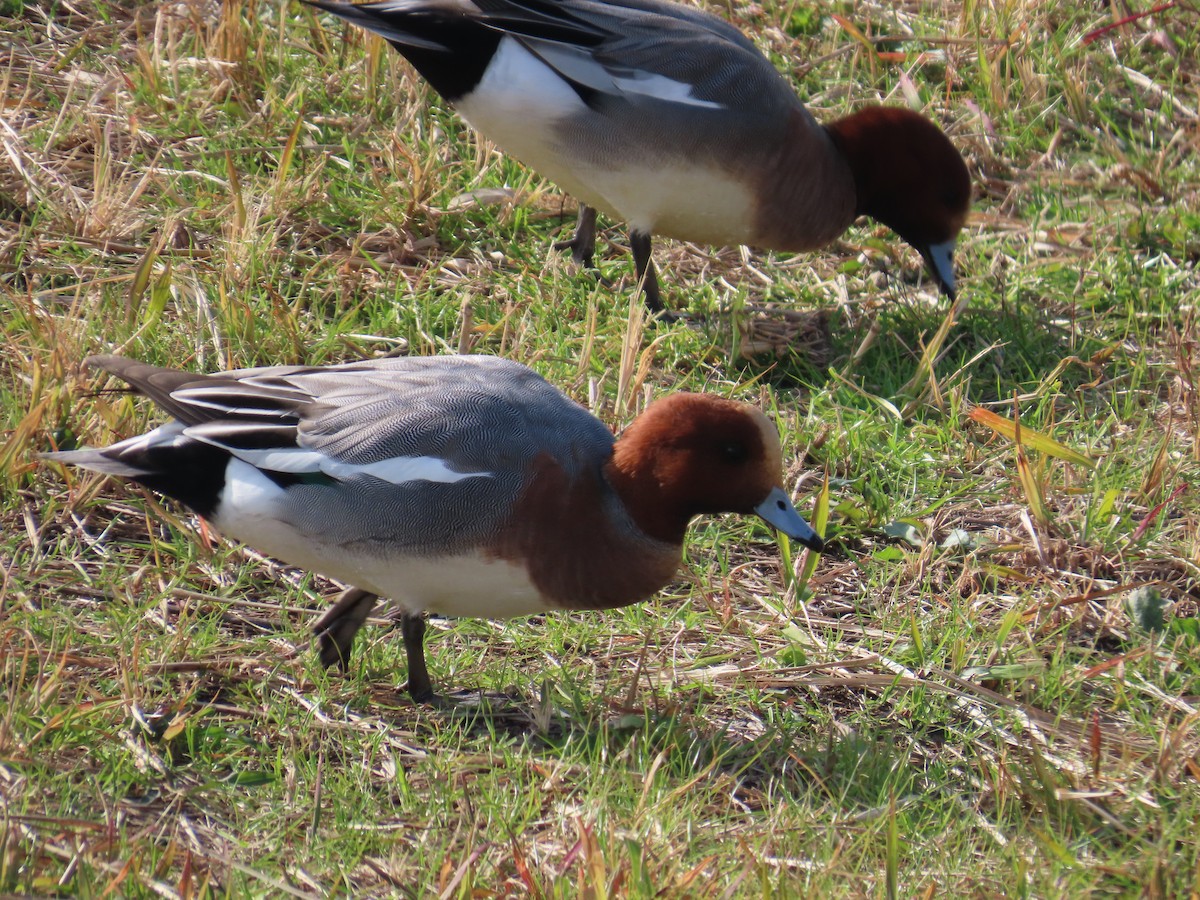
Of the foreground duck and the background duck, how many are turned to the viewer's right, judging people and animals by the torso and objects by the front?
2

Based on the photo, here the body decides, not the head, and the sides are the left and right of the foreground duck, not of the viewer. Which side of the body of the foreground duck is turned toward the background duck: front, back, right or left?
left

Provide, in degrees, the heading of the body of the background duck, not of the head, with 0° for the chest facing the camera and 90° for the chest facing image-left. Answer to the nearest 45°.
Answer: approximately 270°

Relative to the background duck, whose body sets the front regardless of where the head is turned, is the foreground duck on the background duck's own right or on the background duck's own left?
on the background duck's own right

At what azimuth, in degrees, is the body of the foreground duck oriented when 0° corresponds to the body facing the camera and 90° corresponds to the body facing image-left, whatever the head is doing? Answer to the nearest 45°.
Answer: approximately 270°
